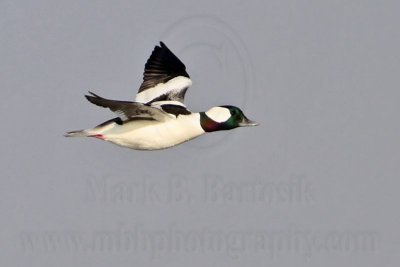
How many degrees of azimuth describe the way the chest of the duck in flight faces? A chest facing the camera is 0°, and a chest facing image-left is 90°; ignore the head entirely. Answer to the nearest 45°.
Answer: approximately 270°
